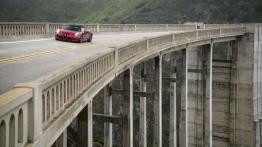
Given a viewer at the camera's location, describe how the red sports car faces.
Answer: facing the viewer and to the left of the viewer
